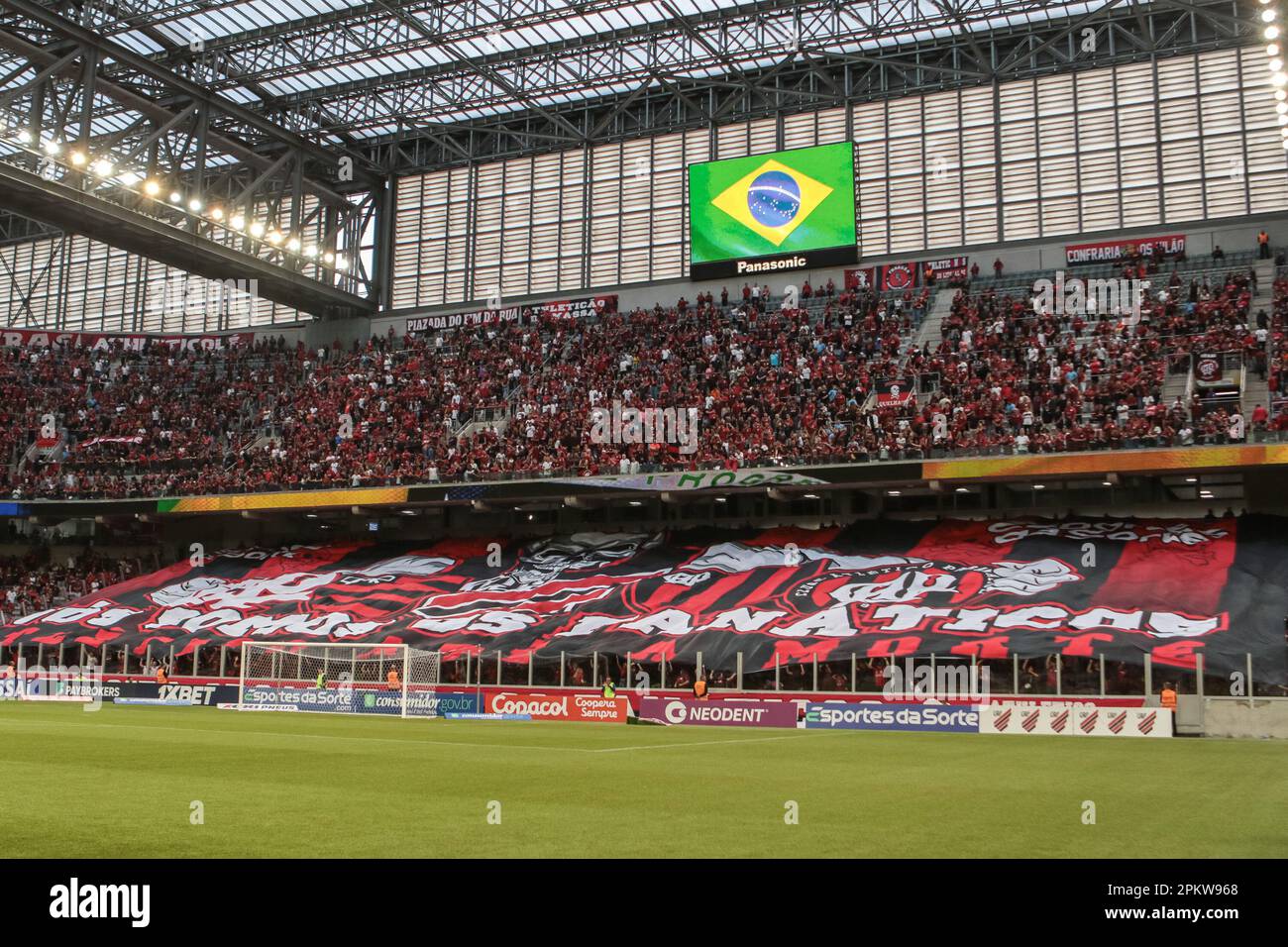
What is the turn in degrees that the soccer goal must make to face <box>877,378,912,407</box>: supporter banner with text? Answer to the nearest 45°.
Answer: approximately 135° to its left

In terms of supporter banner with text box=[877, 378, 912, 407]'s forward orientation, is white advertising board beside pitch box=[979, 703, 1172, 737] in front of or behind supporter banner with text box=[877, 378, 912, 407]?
in front

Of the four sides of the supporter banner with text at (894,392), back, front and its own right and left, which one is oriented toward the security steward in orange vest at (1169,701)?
front

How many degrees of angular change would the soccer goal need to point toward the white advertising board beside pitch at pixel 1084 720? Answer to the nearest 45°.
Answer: approximately 90° to its left

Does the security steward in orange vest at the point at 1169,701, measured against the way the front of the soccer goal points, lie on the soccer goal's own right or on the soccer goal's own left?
on the soccer goal's own left

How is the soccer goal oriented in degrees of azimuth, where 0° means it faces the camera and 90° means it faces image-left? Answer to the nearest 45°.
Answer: approximately 45°

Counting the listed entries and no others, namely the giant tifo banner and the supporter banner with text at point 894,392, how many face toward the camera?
2

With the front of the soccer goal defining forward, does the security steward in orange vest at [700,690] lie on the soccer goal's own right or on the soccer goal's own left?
on the soccer goal's own left

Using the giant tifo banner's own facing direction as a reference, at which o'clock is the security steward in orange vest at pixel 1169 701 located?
The security steward in orange vest is roughly at 11 o'clock from the giant tifo banner.

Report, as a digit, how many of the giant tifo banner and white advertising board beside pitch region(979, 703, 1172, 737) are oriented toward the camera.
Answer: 2
